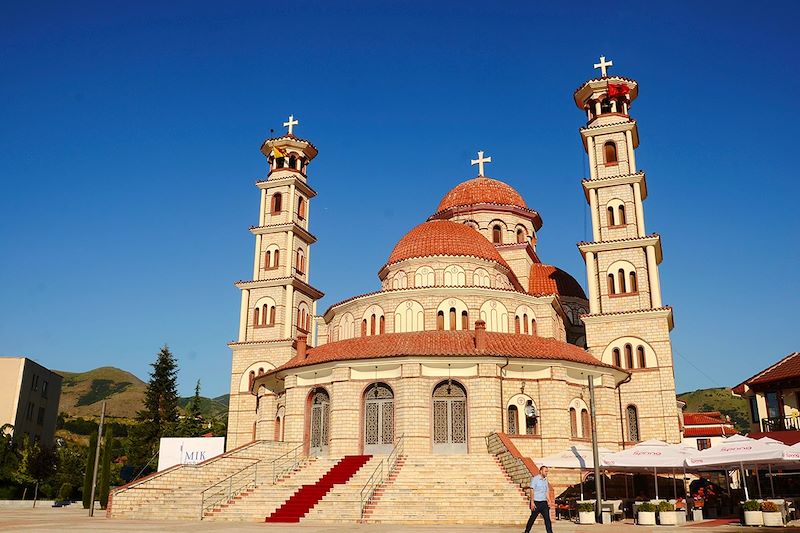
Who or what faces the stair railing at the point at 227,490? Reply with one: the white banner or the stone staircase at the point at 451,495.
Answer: the white banner

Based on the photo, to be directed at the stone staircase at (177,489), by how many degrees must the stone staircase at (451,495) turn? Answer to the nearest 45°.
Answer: approximately 90° to its right

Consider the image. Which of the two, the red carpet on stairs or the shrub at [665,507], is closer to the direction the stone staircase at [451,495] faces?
the shrub

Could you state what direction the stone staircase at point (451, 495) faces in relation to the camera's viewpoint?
facing the viewer

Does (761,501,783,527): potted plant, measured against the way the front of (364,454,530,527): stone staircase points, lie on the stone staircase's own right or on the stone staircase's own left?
on the stone staircase's own left

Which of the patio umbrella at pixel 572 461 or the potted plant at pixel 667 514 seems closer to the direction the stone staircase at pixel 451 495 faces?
the potted plant

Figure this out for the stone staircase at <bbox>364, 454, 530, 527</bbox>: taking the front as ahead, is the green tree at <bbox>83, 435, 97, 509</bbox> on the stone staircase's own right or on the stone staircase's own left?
on the stone staircase's own right

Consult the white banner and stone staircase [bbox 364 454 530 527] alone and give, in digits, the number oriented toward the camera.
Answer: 2

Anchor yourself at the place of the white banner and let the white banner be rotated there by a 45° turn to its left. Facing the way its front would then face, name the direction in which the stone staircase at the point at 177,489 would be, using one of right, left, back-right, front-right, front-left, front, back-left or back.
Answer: front-right

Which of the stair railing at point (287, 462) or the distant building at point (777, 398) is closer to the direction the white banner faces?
the stair railing

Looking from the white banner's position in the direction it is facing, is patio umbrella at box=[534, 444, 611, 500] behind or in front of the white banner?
in front

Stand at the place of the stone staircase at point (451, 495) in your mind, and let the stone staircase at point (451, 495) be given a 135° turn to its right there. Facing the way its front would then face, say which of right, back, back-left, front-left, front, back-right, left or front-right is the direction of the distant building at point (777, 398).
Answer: right

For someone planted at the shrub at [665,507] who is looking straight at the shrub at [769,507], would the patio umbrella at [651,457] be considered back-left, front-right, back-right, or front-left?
back-left

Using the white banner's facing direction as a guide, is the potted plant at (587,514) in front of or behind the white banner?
in front

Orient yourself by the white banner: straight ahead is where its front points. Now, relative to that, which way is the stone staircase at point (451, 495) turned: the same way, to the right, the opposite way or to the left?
the same way

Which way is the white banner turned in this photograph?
toward the camera

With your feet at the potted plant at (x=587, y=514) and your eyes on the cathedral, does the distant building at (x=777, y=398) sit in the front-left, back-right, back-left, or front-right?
front-right
